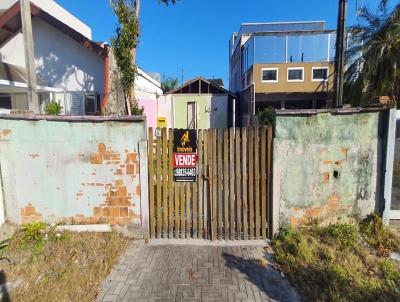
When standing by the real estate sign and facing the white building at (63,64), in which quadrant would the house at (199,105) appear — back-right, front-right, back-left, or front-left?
front-right

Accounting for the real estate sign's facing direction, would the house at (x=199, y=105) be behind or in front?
behind

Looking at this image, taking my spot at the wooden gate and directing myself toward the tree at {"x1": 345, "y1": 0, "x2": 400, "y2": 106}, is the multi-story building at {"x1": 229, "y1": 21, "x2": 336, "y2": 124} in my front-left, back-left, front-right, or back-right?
front-left

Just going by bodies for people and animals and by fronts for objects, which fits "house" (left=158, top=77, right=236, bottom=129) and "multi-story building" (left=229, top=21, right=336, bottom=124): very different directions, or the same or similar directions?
same or similar directions

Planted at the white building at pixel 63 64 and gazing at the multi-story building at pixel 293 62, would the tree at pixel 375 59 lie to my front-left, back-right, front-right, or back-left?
front-right

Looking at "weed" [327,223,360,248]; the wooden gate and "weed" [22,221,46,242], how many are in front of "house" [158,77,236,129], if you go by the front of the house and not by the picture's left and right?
3

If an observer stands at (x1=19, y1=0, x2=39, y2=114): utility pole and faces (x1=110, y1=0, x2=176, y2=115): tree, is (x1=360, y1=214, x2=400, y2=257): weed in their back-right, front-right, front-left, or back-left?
front-right

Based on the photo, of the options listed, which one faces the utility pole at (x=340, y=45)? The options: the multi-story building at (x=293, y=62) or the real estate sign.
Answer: the multi-story building

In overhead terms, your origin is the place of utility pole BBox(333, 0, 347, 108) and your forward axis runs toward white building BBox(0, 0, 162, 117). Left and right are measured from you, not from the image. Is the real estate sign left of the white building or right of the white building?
left

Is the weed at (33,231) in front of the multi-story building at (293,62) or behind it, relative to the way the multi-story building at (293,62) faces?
in front

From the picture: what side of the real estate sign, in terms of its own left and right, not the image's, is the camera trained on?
front

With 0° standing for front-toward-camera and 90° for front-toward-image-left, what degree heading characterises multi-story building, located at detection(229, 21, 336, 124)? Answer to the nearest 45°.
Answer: approximately 0°

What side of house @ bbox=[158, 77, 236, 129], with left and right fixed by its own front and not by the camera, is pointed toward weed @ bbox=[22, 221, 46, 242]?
front

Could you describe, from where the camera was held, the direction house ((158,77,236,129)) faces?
facing the viewer

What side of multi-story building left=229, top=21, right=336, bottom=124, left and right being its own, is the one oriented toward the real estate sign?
front

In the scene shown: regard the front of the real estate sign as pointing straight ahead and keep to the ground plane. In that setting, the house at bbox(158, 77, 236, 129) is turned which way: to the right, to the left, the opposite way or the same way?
the same way
